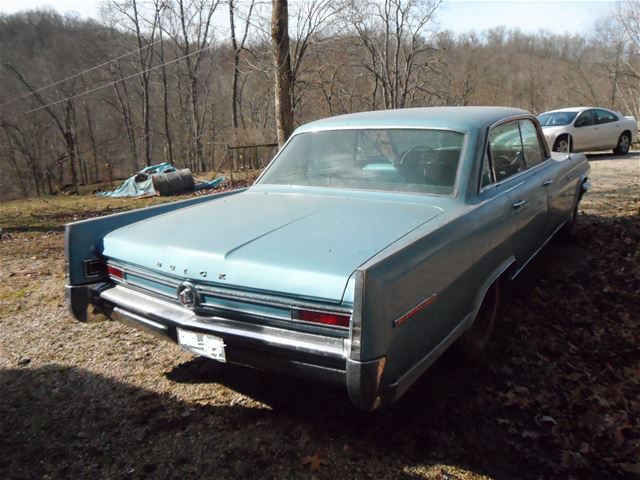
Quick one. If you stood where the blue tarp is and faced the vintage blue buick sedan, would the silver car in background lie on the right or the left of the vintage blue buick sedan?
left

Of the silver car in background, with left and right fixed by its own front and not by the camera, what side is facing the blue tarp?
front

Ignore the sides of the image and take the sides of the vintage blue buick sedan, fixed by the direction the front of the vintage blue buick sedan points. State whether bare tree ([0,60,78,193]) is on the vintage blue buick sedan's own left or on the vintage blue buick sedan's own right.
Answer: on the vintage blue buick sedan's own left

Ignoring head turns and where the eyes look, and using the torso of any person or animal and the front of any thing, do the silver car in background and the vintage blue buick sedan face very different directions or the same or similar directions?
very different directions

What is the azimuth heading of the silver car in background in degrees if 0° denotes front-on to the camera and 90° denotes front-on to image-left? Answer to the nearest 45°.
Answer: approximately 45°

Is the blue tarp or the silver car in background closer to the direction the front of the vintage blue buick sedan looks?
the silver car in background

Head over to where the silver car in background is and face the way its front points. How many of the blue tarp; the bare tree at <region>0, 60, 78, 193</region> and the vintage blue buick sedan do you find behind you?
0

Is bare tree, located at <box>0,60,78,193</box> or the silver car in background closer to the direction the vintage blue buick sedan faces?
the silver car in background

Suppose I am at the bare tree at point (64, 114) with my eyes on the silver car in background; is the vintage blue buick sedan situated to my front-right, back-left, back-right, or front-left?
front-right

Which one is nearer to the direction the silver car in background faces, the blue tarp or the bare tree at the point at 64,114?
the blue tarp

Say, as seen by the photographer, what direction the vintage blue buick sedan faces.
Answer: facing away from the viewer and to the right of the viewer

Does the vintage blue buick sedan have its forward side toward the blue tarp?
no

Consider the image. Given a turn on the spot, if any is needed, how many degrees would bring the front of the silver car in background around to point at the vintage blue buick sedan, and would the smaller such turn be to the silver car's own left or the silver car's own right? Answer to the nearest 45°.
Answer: approximately 45° to the silver car's own left

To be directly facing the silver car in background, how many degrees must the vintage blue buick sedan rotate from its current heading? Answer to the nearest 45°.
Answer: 0° — it already faces it
